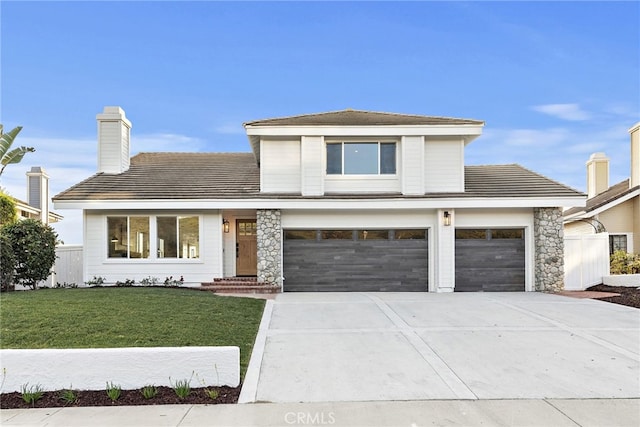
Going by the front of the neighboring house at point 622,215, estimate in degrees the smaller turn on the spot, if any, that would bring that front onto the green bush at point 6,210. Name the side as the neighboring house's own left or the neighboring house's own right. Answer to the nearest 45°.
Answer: approximately 45° to the neighboring house's own right

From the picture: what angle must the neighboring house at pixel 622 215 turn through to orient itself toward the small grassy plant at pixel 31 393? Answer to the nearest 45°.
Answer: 0° — it already faces it

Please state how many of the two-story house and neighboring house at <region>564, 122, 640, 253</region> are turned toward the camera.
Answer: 2

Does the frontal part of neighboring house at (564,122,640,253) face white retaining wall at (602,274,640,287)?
yes

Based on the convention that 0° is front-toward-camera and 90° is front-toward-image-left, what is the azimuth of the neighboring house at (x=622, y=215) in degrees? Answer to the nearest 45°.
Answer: approximately 0°

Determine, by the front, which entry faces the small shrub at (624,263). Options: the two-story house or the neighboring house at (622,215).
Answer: the neighboring house

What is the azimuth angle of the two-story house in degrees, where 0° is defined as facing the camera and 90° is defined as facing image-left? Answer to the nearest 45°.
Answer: approximately 0°

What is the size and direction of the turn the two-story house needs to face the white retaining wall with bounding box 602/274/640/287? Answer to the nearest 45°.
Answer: approximately 90° to its left

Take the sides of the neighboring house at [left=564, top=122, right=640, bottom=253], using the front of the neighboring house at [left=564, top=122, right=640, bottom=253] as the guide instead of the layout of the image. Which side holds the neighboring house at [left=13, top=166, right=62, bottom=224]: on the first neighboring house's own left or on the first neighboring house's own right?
on the first neighboring house's own right
